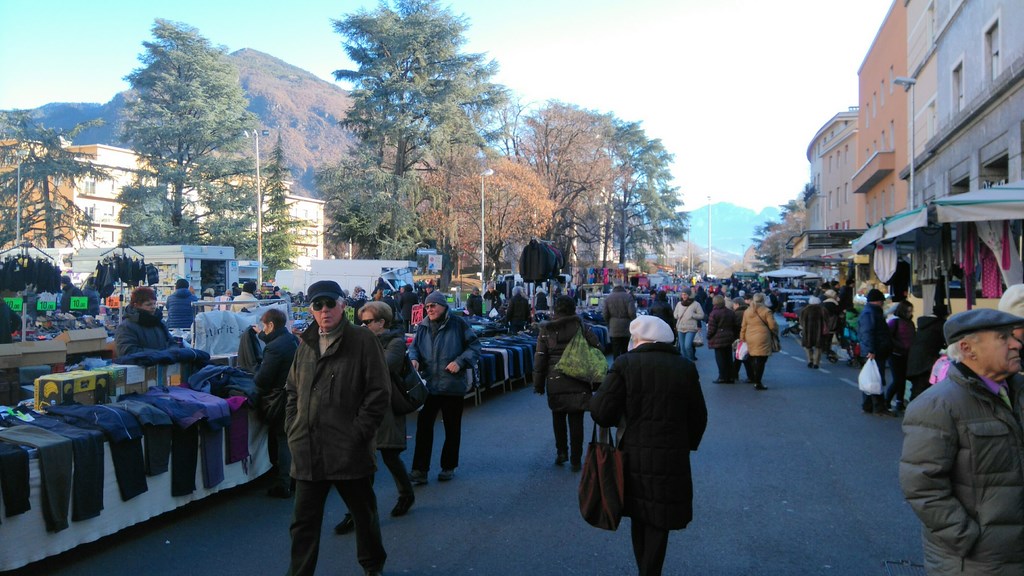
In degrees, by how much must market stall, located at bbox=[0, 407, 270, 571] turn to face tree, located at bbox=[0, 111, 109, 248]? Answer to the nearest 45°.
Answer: approximately 135° to its left

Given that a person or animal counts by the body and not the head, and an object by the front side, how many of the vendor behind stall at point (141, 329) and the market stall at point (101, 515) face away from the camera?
0

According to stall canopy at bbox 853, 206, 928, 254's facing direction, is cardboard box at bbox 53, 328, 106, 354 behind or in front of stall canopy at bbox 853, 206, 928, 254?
in front

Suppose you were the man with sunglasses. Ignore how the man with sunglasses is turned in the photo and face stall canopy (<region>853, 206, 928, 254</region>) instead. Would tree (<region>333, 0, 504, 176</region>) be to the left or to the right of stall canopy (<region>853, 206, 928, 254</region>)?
left

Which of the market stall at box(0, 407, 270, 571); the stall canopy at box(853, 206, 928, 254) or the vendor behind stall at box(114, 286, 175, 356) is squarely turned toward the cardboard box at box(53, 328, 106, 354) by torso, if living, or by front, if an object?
the stall canopy

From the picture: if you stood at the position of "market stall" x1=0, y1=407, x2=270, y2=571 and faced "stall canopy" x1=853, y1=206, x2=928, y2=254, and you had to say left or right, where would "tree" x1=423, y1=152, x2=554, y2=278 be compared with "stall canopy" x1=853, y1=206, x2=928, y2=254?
left

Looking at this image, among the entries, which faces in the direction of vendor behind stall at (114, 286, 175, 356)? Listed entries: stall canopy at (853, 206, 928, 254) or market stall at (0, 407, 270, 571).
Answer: the stall canopy

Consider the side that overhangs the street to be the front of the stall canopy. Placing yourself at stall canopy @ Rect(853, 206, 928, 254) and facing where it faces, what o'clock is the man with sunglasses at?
The man with sunglasses is roughly at 11 o'clock from the stall canopy.

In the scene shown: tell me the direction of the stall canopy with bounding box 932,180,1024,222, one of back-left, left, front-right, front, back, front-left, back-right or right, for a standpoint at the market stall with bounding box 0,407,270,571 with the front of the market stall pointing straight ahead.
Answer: front-left

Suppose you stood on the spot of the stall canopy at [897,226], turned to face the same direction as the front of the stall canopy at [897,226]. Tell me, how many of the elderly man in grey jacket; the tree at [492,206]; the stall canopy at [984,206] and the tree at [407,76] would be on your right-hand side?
2

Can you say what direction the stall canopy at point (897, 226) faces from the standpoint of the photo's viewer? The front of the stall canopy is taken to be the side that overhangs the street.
facing the viewer and to the left of the viewer

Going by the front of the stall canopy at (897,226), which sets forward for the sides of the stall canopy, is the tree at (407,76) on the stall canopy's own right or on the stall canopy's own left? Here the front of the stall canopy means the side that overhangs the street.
on the stall canopy's own right

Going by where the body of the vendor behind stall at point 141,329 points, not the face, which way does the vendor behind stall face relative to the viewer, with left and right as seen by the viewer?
facing the viewer and to the right of the viewer

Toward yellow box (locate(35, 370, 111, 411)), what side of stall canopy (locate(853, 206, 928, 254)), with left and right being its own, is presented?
front
